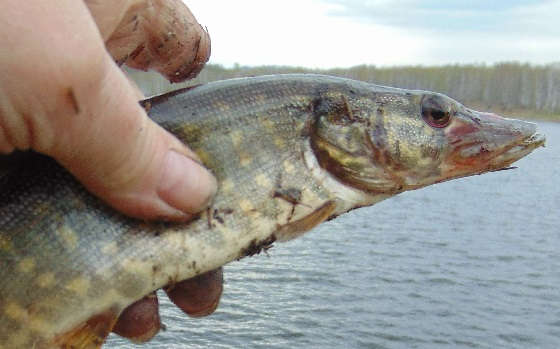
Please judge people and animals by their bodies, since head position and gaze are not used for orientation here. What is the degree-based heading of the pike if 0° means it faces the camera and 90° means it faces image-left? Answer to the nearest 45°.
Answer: approximately 270°
